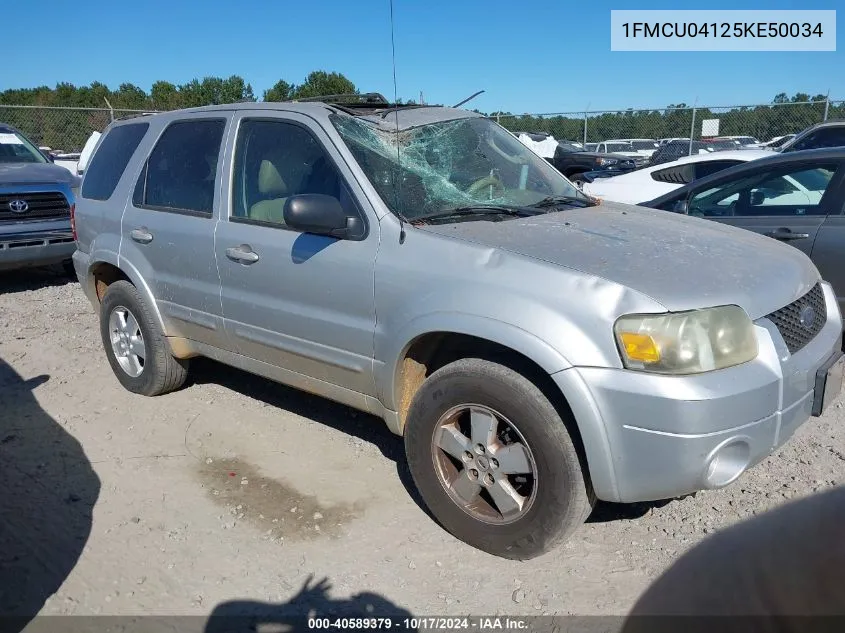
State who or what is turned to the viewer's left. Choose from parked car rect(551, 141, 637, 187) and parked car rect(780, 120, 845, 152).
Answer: parked car rect(780, 120, 845, 152)

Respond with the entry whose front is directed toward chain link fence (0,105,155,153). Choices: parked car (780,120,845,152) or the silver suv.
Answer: the parked car

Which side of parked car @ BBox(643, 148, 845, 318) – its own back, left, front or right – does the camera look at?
left

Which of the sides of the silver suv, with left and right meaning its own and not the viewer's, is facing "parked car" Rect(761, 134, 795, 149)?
left

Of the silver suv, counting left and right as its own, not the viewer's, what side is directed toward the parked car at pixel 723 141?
left

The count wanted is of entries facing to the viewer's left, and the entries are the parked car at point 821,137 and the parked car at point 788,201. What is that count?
2

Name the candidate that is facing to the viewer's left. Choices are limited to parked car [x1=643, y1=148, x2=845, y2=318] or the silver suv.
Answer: the parked car

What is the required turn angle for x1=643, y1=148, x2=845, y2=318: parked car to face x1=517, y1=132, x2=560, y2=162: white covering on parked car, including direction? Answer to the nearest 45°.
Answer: approximately 90° to its right

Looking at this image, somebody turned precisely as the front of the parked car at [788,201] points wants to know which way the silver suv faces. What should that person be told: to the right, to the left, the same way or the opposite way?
the opposite way

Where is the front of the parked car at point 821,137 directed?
to the viewer's left

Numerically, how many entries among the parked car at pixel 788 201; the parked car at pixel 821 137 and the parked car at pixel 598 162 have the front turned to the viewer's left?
2
